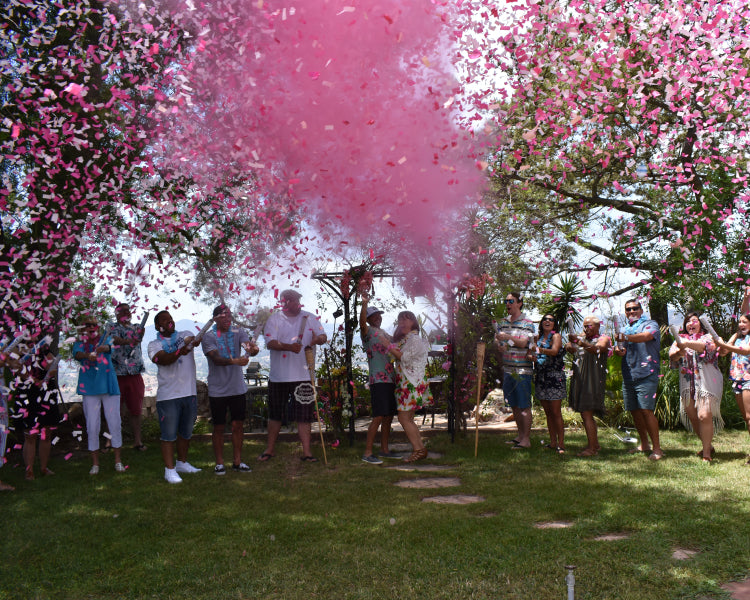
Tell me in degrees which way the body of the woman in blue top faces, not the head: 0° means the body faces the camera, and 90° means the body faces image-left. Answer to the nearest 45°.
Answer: approximately 0°

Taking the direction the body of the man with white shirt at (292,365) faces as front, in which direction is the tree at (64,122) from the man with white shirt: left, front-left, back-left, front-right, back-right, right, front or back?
front-right

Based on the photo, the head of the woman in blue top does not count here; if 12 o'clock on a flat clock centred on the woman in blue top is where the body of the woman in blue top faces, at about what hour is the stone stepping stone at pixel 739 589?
The stone stepping stone is roughly at 11 o'clock from the woman in blue top.

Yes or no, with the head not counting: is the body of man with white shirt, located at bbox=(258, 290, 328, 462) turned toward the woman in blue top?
no

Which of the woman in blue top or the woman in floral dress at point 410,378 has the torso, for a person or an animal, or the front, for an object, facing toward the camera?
the woman in blue top

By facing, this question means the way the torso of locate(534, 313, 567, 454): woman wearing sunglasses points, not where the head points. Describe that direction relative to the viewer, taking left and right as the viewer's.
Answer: facing the viewer and to the left of the viewer

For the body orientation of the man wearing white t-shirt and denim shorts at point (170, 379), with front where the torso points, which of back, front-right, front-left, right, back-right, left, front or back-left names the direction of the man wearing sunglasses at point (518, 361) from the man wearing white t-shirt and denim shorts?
front-left

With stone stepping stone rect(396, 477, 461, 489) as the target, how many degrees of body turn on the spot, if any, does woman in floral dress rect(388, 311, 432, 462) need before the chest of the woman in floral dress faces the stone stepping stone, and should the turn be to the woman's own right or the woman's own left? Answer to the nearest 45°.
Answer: approximately 90° to the woman's own left

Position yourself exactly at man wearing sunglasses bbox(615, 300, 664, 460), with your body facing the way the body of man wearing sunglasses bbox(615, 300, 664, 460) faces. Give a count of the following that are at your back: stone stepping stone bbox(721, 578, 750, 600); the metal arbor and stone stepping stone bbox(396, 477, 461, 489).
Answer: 0

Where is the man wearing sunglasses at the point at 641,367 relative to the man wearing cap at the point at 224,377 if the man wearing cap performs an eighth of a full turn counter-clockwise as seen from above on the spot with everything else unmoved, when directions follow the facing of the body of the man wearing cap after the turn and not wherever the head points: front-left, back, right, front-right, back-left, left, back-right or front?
front

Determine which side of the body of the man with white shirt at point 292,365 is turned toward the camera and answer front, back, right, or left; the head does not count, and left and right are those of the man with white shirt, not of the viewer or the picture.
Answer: front

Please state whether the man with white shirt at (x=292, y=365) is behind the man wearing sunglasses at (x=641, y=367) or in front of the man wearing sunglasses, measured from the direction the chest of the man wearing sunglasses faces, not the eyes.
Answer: in front

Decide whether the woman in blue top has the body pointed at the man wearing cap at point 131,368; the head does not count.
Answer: no

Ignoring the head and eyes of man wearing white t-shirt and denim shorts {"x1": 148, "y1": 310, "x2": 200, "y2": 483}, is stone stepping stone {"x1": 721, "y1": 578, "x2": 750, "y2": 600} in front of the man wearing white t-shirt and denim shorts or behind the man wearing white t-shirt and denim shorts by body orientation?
in front
